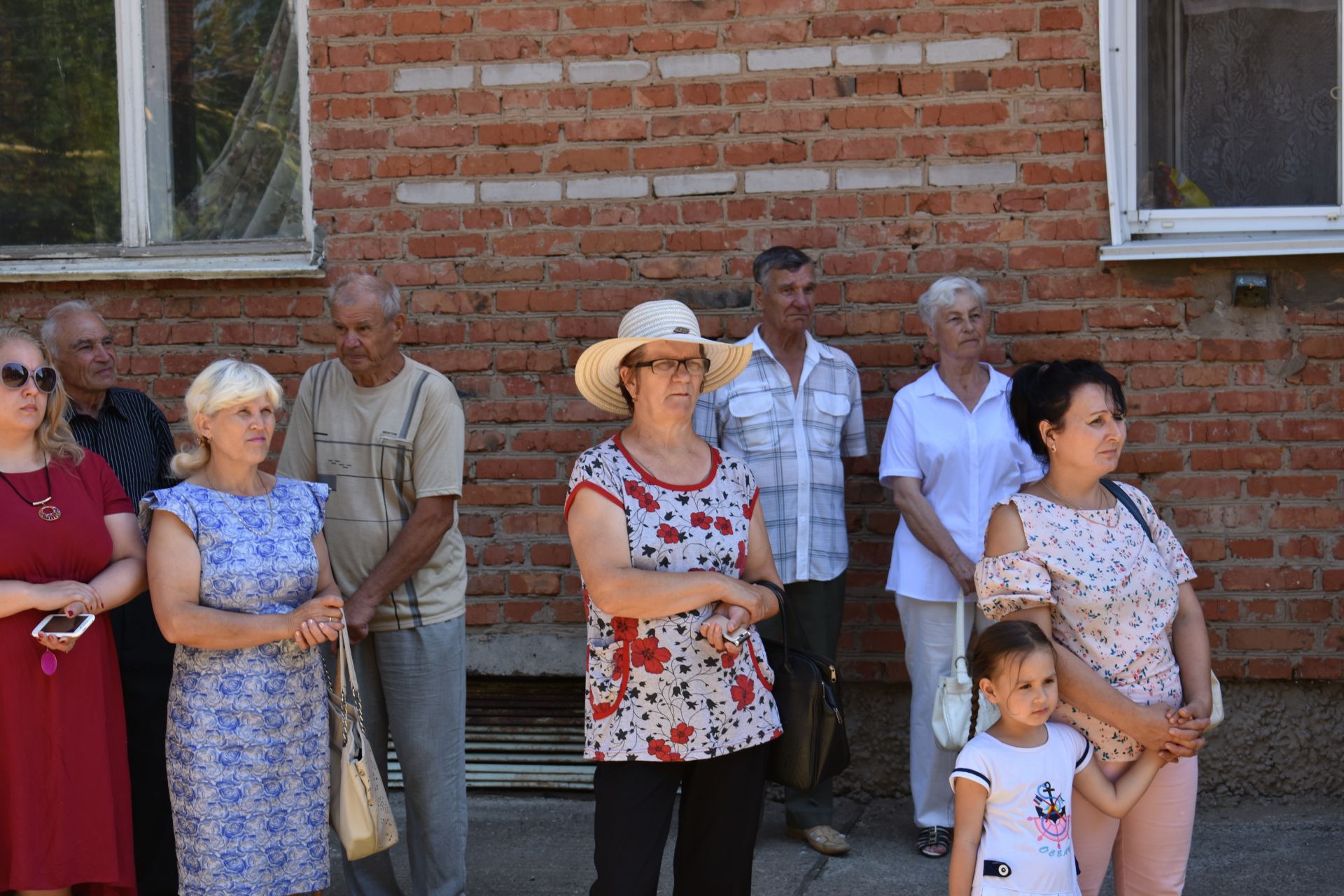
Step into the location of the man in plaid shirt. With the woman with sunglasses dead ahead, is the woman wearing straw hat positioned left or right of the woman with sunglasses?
left

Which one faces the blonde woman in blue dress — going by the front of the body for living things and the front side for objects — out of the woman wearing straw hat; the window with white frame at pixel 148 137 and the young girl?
the window with white frame

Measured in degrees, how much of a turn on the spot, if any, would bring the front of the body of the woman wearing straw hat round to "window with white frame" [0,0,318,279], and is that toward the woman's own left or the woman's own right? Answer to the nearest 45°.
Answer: approximately 180°

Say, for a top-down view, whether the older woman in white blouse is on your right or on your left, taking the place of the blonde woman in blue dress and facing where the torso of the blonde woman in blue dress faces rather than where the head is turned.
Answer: on your left

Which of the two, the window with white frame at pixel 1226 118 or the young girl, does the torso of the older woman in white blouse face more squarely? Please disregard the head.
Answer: the young girl

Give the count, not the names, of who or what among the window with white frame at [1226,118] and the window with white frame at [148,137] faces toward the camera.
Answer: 2

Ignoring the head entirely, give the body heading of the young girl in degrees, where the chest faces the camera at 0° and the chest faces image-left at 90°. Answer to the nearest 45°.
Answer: approximately 315°
